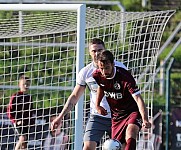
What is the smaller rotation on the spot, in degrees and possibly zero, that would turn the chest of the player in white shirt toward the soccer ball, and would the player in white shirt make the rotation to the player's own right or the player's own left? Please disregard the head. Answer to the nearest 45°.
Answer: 0° — they already face it

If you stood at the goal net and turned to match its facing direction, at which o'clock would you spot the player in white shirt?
The player in white shirt is roughly at 12 o'clock from the goal net.

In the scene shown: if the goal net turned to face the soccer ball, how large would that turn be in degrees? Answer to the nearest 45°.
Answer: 0° — it already faces it
